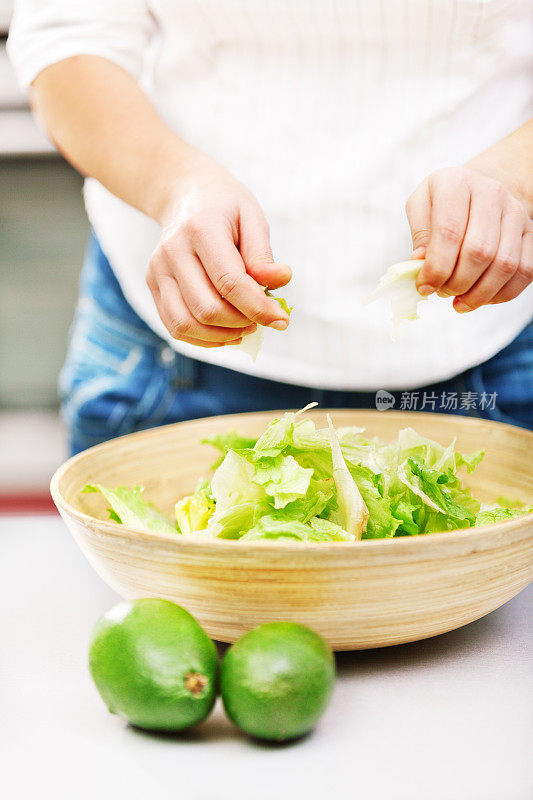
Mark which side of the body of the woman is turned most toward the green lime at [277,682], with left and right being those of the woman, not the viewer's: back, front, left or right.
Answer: front

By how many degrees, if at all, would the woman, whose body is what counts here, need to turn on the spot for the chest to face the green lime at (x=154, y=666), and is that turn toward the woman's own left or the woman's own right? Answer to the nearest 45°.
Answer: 0° — they already face it

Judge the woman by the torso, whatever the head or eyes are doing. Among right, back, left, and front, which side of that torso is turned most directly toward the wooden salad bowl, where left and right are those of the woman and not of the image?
front

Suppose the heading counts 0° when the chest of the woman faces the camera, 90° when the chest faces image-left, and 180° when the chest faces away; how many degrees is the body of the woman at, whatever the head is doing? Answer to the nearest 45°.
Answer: approximately 0°
